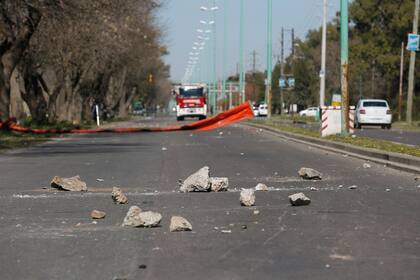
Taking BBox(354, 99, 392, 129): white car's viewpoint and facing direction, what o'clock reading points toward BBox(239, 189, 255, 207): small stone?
The small stone is roughly at 6 o'clock from the white car.

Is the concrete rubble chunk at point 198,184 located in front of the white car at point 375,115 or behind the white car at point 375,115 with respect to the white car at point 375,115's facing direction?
behind

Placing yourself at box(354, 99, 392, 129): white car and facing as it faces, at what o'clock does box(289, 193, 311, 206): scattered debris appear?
The scattered debris is roughly at 6 o'clock from the white car.

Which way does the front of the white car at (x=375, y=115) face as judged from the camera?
facing away from the viewer

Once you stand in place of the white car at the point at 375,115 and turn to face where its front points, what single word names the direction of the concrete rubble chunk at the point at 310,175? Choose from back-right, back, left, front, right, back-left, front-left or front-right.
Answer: back

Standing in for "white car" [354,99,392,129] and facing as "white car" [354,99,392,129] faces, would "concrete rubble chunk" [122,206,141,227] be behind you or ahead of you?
behind
